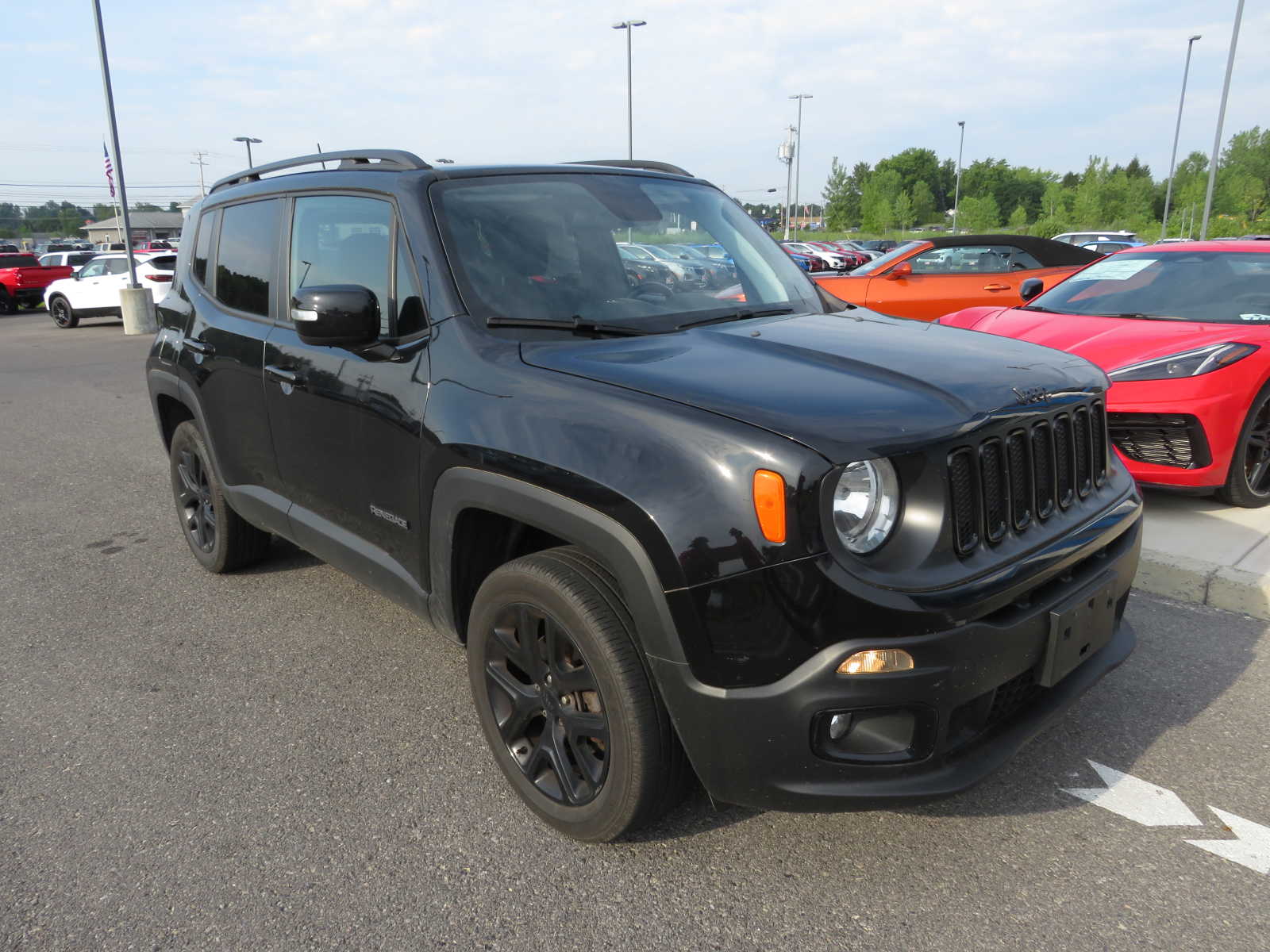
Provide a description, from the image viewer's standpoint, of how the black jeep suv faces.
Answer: facing the viewer and to the right of the viewer

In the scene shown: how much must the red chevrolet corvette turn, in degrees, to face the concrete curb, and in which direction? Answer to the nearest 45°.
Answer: approximately 45° to its left

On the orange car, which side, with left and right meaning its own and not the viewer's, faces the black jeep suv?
left

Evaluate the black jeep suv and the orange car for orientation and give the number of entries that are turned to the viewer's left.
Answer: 1

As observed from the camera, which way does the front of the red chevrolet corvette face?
facing the viewer and to the left of the viewer

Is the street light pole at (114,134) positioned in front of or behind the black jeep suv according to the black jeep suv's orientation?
behind

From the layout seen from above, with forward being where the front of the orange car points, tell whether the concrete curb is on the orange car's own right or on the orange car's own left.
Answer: on the orange car's own left

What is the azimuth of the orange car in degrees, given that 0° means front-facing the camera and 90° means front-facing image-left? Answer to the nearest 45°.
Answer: approximately 90°

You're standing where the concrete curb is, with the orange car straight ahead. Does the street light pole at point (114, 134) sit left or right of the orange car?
left

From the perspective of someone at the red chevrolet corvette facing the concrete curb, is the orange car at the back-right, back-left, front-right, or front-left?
back-right

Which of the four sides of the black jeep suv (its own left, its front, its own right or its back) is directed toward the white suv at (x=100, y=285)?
back

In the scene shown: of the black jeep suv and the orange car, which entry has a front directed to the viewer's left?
the orange car

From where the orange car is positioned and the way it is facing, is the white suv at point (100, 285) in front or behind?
in front

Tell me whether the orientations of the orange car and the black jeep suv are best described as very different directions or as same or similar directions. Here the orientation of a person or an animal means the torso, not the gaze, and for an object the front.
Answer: very different directions

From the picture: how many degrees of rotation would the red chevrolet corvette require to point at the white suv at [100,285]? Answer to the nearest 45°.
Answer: approximately 45° to its right
